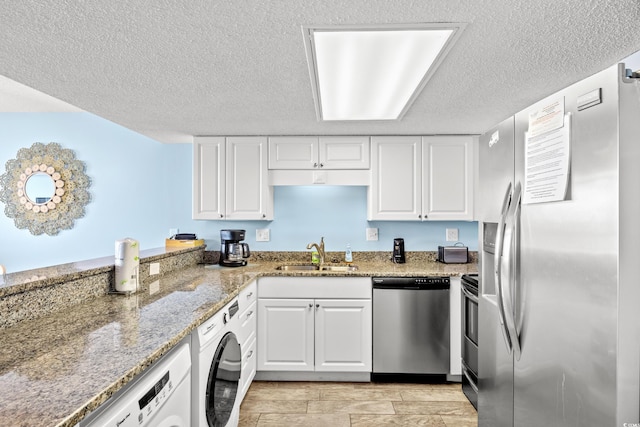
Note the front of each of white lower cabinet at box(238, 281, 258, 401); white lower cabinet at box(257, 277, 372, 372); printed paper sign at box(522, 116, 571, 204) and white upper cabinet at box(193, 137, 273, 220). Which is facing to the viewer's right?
white lower cabinet at box(238, 281, 258, 401)

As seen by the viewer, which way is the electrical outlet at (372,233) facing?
toward the camera

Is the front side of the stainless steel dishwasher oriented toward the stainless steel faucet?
no

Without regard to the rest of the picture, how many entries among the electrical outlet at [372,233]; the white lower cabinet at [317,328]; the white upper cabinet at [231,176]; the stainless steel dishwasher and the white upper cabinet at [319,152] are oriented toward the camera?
5

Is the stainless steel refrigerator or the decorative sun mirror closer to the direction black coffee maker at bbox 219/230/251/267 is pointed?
the stainless steel refrigerator

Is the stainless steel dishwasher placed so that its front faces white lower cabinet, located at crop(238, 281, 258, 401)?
no

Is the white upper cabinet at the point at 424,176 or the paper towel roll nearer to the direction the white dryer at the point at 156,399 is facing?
the white upper cabinet

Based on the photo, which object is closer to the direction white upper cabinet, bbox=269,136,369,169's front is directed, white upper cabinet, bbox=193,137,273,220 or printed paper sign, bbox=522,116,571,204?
the printed paper sign

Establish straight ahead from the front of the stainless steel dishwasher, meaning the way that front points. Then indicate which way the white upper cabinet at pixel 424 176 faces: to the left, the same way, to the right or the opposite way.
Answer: the same way

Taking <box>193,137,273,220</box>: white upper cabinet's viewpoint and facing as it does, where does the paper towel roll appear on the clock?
The paper towel roll is roughly at 1 o'clock from the white upper cabinet.

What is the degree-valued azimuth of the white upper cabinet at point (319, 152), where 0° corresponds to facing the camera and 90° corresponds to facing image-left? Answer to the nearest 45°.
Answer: approximately 0°

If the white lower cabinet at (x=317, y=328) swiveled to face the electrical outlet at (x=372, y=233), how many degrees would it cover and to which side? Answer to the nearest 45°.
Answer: approximately 135° to its left

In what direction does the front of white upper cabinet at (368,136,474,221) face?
toward the camera

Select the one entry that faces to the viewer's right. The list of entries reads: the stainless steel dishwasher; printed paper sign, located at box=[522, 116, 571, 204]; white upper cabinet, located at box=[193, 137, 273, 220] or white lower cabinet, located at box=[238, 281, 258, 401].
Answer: the white lower cabinet

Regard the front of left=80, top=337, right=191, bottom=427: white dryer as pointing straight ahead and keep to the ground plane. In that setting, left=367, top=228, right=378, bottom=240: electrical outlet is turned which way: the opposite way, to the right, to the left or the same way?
to the right

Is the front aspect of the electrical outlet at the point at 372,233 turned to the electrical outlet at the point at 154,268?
no

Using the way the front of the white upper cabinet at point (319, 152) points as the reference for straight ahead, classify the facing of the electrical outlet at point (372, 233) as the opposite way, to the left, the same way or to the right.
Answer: the same way

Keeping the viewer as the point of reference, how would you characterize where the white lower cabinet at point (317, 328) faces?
facing the viewer

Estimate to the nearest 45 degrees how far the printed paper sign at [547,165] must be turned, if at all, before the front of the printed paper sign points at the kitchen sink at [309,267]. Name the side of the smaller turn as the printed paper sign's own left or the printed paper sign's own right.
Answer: approximately 90° to the printed paper sign's own right

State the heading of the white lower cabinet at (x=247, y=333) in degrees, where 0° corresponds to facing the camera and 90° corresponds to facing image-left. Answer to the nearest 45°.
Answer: approximately 270°
